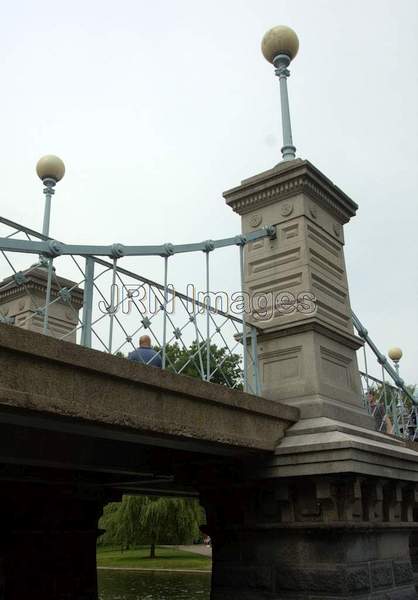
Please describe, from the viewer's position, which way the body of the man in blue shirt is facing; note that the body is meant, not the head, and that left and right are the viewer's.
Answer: facing away from the viewer

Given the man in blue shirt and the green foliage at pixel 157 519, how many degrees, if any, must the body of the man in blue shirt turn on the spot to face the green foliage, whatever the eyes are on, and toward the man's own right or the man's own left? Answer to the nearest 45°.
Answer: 0° — they already face it

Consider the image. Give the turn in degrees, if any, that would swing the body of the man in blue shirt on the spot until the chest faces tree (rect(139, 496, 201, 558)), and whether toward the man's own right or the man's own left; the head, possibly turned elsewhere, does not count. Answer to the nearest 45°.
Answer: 0° — they already face it

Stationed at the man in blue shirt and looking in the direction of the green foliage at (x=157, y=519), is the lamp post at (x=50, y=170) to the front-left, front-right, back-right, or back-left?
front-left
